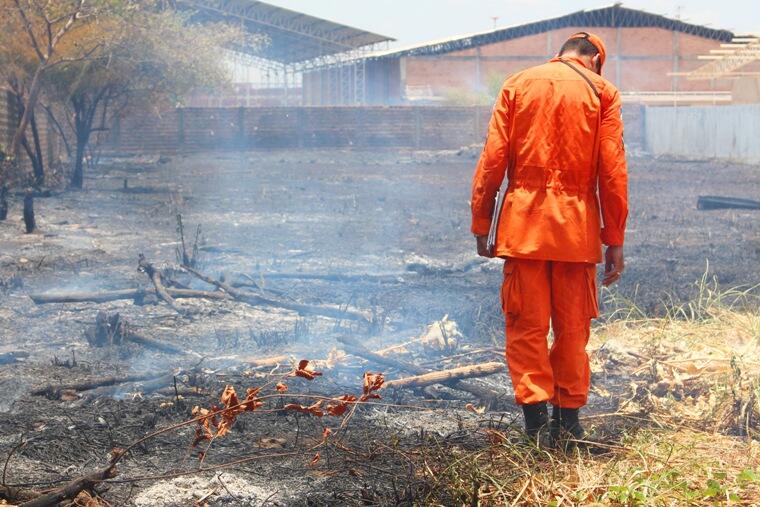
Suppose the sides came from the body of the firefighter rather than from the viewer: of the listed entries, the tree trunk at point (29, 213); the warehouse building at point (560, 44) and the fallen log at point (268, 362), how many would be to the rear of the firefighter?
0

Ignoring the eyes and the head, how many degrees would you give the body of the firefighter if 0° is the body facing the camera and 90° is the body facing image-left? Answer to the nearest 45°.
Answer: approximately 180°

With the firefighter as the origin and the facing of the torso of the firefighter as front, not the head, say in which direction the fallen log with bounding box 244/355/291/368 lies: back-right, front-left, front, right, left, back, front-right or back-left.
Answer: front-left

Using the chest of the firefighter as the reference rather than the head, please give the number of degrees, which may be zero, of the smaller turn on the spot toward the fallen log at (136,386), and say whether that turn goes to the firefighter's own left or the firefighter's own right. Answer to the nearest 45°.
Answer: approximately 90° to the firefighter's own left

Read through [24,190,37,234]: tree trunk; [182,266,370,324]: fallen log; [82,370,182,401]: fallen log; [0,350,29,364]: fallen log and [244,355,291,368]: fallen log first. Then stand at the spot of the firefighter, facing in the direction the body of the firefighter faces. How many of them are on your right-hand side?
0

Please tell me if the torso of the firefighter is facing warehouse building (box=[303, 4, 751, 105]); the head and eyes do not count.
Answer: yes

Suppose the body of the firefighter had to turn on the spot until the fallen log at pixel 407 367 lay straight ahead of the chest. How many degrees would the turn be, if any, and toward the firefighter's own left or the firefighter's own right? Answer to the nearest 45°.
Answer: approximately 45° to the firefighter's own left

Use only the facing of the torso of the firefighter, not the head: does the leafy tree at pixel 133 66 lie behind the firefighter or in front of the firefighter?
in front

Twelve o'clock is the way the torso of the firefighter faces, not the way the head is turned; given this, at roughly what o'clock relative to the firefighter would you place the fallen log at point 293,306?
The fallen log is roughly at 11 o'clock from the firefighter.

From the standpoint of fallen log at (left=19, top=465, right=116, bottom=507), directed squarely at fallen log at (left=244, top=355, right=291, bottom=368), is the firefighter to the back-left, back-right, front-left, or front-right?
front-right

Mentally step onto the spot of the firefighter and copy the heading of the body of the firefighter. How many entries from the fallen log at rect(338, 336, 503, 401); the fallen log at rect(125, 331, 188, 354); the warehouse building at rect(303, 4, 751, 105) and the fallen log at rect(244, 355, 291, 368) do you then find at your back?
0

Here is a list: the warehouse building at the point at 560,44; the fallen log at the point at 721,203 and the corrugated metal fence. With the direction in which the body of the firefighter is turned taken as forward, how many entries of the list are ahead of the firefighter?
3

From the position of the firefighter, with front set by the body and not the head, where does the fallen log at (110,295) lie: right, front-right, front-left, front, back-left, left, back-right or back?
front-left

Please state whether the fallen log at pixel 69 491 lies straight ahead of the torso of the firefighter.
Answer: no

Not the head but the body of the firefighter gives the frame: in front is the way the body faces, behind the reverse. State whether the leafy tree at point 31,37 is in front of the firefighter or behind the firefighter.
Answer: in front
